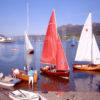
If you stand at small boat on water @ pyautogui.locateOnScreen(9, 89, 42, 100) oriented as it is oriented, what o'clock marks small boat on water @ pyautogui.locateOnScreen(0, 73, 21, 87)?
small boat on water @ pyautogui.locateOnScreen(0, 73, 21, 87) is roughly at 7 o'clock from small boat on water @ pyautogui.locateOnScreen(9, 89, 42, 100).

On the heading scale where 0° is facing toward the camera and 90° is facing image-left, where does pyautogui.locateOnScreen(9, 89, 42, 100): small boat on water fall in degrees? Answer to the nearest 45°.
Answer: approximately 315°

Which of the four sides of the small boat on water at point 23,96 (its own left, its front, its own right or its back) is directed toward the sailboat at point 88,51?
left
